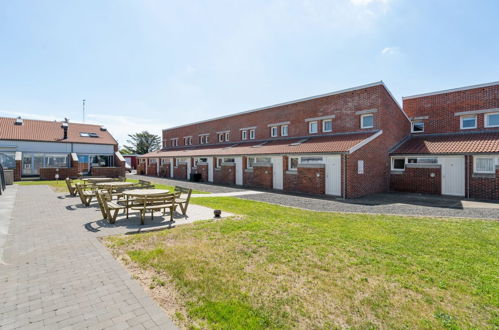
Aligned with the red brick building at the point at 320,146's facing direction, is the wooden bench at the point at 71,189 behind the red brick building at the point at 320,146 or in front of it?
in front

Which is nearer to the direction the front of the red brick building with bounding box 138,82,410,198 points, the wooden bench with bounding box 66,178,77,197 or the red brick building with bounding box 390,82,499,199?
the wooden bench

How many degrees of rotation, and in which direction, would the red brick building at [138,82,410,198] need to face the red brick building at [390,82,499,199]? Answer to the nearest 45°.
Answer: approximately 135° to its left

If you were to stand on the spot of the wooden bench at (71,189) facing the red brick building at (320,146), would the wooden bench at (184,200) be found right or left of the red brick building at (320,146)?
right

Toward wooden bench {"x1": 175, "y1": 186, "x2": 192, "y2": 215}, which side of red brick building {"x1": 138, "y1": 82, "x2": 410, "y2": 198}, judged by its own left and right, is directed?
front

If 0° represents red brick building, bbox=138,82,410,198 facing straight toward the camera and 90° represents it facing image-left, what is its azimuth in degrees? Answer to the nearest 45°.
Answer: approximately 45°
